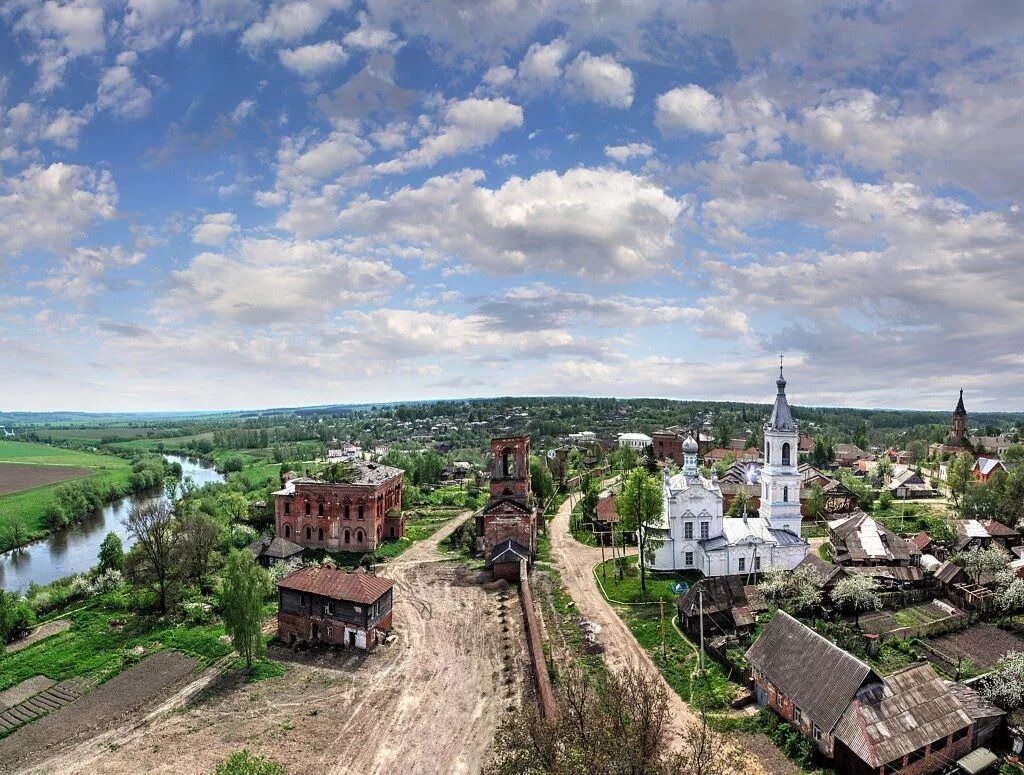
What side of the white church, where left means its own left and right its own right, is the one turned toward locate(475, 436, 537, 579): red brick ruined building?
back

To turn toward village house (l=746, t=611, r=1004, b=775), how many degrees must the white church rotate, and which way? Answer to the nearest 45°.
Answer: approximately 90° to its right

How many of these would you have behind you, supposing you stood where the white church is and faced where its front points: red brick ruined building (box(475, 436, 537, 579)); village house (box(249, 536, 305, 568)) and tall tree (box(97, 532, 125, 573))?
3

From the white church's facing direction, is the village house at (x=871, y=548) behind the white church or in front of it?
in front

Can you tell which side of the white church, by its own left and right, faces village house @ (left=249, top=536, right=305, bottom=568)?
back

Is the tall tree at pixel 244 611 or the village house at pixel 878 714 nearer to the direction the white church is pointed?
the village house

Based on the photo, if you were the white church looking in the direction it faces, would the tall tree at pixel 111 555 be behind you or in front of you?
behind

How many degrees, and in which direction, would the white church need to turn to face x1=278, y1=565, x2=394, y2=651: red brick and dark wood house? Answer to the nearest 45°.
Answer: approximately 135° to its right

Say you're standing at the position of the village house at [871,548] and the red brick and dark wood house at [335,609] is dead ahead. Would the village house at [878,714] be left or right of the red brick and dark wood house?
left

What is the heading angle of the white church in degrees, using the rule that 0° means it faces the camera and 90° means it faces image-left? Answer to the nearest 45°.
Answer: approximately 270°

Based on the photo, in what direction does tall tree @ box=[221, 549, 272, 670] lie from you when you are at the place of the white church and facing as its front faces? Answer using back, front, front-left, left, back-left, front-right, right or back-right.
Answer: back-right

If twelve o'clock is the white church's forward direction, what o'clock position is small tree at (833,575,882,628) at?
The small tree is roughly at 2 o'clock from the white church.

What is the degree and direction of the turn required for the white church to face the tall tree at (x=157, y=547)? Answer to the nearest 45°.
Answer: approximately 180°
